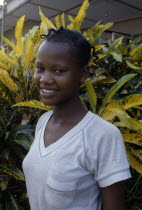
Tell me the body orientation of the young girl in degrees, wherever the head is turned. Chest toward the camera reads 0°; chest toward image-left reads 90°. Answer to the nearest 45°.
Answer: approximately 45°
